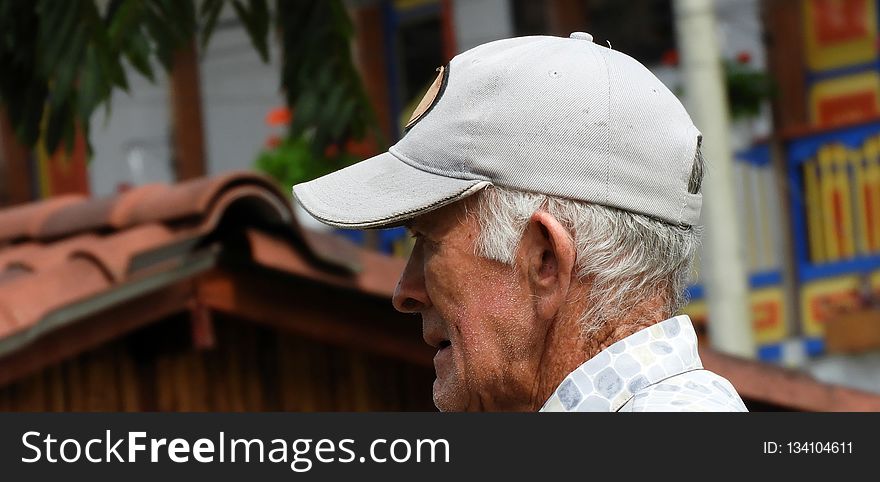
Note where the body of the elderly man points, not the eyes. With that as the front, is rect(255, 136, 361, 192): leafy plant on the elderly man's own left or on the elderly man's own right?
on the elderly man's own right

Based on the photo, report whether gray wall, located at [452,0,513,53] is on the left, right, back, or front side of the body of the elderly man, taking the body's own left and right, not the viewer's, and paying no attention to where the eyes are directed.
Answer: right

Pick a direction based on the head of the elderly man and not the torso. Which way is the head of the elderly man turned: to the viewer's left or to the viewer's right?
to the viewer's left

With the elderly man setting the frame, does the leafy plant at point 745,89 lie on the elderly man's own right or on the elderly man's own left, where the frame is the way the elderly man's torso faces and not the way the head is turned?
on the elderly man's own right

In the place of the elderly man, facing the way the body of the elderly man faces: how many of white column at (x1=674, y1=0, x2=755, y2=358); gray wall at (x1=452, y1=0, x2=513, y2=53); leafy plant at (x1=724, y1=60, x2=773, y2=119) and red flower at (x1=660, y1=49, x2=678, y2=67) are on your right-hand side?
4

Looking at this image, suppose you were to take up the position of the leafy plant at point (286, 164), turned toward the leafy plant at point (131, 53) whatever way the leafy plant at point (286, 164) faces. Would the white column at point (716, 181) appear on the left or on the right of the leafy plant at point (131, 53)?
left

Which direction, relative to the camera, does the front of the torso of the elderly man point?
to the viewer's left

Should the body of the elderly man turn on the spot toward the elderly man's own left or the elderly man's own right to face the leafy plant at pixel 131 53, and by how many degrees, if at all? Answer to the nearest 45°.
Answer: approximately 45° to the elderly man's own right

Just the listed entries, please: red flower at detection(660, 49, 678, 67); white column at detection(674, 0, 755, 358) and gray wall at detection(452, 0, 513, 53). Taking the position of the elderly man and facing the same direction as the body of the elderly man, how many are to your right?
3

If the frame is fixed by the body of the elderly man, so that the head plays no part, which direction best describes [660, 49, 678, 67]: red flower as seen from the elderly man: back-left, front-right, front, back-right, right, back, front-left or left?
right
